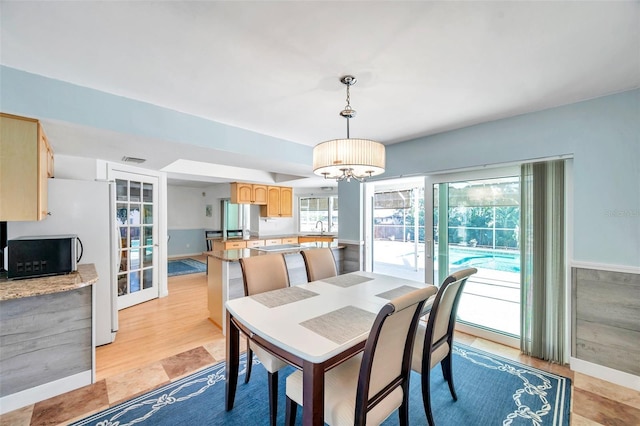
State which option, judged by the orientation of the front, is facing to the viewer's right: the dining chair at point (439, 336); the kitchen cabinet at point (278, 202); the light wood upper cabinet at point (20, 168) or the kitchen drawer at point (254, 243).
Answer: the light wood upper cabinet

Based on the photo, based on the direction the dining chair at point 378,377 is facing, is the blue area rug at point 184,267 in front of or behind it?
in front

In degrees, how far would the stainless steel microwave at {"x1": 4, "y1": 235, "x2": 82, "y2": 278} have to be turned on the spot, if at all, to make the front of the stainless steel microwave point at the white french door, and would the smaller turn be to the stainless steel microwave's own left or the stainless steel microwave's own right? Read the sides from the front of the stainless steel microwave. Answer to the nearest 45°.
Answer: approximately 45° to the stainless steel microwave's own left

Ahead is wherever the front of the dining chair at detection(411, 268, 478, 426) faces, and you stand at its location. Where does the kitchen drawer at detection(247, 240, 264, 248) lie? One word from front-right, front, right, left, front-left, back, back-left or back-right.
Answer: front

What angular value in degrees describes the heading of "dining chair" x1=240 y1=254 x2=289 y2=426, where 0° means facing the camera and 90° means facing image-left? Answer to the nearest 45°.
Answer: approximately 315°

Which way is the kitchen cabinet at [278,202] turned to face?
toward the camera

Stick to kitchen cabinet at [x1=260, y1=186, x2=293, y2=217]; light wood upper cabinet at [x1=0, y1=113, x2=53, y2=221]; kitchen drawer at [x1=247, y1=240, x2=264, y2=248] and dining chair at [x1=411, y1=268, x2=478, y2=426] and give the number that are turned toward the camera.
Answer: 2

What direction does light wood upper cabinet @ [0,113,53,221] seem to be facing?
to the viewer's right

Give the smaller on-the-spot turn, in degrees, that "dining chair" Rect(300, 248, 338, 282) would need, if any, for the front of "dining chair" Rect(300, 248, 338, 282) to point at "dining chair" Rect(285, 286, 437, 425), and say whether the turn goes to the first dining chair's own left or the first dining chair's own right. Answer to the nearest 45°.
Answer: approximately 45° to the first dining chair's own right

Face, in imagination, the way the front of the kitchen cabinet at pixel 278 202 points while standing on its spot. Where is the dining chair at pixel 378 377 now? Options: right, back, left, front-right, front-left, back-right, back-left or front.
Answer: front

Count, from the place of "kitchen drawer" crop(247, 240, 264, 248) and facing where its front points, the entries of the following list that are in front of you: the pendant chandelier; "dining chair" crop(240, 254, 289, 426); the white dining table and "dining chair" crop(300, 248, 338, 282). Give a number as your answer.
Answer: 4

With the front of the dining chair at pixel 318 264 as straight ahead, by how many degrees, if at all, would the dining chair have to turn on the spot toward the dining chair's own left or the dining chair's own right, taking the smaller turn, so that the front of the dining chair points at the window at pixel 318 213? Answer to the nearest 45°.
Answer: approximately 135° to the dining chair's own left

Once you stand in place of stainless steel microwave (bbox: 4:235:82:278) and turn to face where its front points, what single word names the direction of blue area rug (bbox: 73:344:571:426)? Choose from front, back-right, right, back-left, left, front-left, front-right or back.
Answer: front-right

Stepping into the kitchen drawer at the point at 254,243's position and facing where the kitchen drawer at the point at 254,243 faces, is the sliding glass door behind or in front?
in front

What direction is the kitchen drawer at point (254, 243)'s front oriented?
toward the camera
